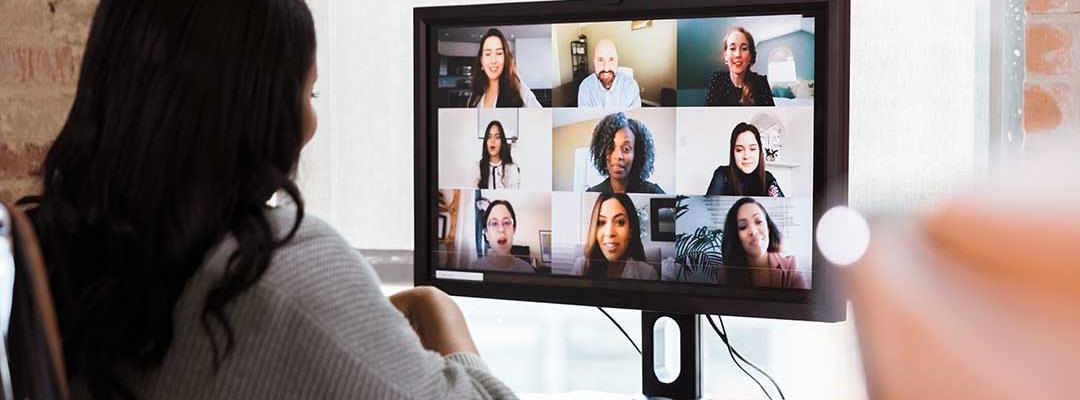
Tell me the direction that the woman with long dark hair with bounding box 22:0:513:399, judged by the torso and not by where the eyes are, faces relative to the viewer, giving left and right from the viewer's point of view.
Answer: facing away from the viewer and to the right of the viewer

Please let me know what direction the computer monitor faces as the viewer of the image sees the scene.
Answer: facing the viewer and to the left of the viewer

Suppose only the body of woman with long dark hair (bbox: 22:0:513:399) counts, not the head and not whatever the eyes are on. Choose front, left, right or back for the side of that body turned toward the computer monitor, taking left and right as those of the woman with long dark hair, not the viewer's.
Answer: front

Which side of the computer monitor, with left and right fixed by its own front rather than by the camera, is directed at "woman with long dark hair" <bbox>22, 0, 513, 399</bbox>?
front

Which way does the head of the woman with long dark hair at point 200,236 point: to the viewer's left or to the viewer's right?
to the viewer's right

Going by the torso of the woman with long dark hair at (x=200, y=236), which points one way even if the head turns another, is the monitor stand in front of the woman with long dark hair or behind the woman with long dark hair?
in front

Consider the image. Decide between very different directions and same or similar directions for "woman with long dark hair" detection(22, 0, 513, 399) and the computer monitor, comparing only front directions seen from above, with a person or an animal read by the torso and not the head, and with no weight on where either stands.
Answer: very different directions
